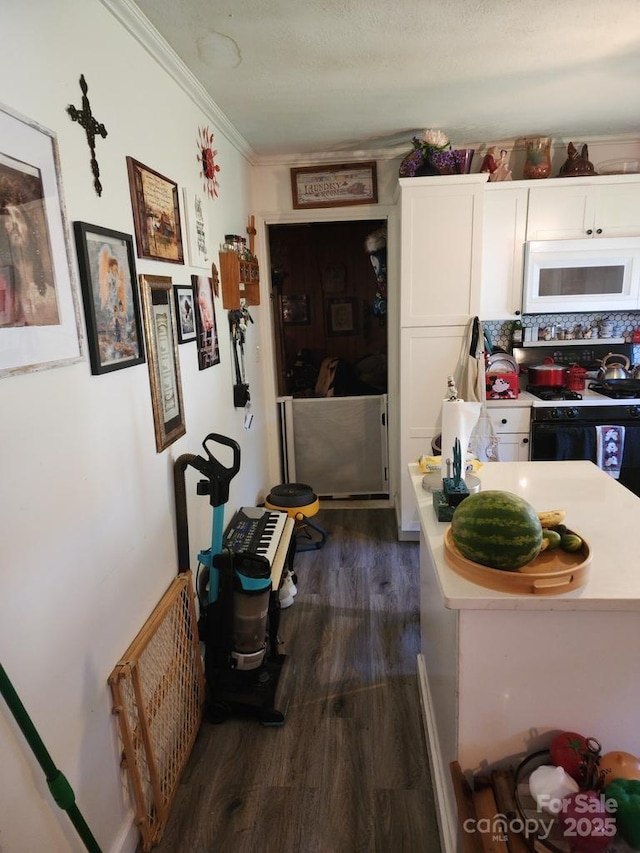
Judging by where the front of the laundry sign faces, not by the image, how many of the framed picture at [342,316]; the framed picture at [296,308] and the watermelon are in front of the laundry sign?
1

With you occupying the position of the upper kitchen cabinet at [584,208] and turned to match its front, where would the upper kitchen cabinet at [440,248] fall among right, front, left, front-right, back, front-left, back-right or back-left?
front-right

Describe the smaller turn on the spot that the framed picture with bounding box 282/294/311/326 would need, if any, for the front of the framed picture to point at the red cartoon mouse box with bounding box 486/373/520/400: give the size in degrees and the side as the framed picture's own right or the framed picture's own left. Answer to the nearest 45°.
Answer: approximately 45° to the framed picture's own left

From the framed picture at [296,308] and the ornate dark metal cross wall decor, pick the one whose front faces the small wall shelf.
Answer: the framed picture

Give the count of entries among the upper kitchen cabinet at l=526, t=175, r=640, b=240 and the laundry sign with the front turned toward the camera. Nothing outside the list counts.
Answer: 2

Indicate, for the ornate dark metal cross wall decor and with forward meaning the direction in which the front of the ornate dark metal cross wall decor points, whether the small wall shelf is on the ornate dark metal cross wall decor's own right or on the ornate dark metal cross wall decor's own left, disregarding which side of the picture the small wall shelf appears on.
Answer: on the ornate dark metal cross wall decor's own left

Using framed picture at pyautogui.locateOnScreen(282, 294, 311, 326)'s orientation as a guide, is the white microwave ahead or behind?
ahead

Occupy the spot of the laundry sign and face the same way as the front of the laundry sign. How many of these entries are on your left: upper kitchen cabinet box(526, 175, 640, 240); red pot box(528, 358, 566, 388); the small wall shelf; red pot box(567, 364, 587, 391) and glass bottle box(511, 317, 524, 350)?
4

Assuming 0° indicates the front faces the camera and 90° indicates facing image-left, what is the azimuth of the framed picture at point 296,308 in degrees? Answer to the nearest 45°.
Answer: approximately 0°

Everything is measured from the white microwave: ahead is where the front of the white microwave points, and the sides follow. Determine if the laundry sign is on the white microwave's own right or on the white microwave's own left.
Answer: on the white microwave's own right

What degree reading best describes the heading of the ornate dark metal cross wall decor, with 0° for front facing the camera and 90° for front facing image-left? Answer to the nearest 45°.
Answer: approximately 315°

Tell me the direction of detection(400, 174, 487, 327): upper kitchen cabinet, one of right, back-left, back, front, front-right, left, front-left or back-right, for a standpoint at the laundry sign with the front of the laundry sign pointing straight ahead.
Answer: front-left

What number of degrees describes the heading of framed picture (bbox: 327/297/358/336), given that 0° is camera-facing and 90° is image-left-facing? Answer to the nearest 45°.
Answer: approximately 0°
